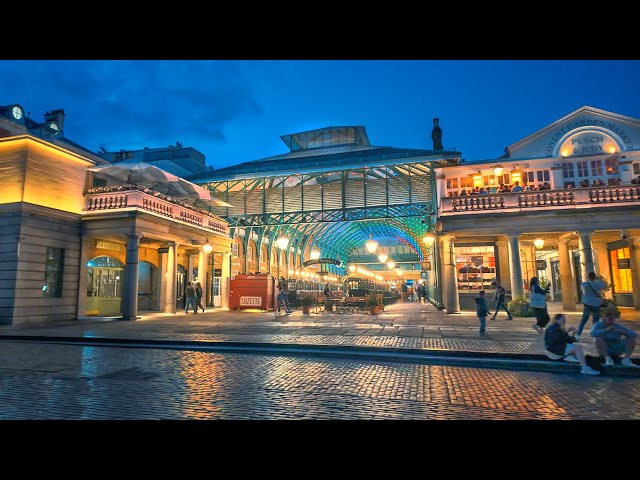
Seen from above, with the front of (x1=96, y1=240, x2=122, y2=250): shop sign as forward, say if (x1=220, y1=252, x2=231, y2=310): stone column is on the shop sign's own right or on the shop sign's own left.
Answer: on the shop sign's own left

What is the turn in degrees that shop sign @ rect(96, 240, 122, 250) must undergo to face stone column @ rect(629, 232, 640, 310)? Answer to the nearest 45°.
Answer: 0° — it already faces it

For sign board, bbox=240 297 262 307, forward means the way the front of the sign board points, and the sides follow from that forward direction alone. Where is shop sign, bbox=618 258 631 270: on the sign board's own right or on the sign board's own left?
on the sign board's own left

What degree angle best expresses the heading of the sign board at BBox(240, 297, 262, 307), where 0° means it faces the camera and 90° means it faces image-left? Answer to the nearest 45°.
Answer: approximately 0°

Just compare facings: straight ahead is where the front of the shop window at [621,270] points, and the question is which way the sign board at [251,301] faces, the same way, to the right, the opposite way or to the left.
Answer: to the left

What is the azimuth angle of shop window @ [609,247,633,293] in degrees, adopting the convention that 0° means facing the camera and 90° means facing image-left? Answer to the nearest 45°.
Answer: approximately 45°

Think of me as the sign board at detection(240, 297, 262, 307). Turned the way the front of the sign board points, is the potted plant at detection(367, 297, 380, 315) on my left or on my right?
on my left
